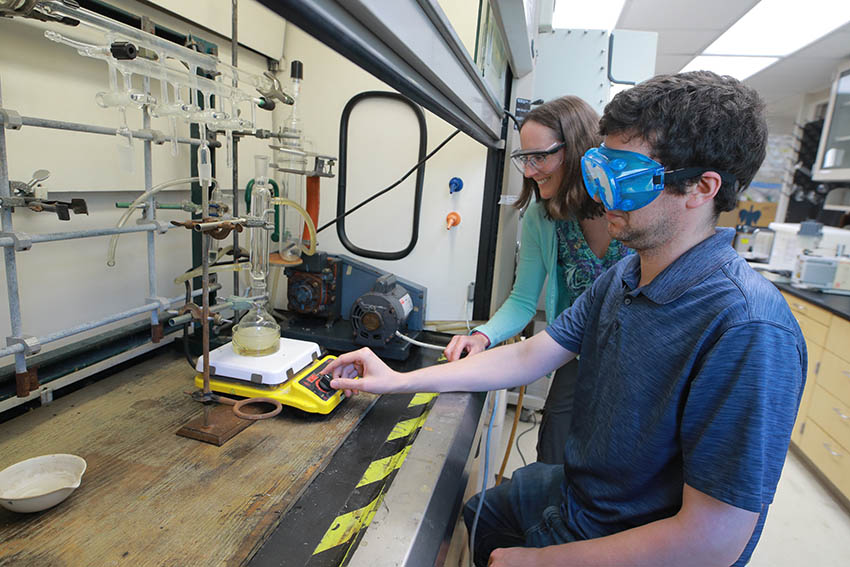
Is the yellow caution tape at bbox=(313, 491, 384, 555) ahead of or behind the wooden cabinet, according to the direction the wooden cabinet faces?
ahead

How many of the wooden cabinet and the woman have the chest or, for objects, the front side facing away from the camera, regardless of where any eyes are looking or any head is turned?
0

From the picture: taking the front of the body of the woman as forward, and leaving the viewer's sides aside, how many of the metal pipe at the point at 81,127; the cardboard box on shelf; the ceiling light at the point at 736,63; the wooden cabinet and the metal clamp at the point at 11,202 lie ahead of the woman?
2

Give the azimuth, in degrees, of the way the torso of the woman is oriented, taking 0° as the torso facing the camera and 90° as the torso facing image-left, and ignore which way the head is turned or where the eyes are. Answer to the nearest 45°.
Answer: approximately 45°

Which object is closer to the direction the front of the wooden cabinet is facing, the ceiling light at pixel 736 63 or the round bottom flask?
the round bottom flask

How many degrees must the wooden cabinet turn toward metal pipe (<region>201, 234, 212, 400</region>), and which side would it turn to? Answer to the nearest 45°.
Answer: approximately 45° to its left

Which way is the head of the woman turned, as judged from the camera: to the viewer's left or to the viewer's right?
to the viewer's left

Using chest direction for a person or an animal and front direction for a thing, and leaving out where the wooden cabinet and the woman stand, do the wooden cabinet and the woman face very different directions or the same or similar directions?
same or similar directions

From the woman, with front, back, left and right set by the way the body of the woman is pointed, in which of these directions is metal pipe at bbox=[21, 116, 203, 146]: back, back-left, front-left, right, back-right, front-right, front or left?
front

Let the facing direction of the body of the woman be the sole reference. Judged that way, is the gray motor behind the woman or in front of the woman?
in front

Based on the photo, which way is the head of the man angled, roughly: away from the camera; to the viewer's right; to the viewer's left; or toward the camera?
to the viewer's left

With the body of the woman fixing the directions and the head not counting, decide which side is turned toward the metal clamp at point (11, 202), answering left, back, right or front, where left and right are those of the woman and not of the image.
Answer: front

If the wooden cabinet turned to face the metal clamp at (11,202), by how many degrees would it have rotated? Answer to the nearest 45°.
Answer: approximately 45° to its left

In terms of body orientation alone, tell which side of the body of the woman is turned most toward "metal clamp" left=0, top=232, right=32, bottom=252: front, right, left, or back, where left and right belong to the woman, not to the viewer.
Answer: front

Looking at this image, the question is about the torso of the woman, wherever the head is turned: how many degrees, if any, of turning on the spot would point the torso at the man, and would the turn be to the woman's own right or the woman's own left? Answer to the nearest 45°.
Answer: approximately 45° to the woman's own left

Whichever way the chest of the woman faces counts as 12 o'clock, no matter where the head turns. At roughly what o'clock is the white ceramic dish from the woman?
The white ceramic dish is roughly at 12 o'clock from the woman.

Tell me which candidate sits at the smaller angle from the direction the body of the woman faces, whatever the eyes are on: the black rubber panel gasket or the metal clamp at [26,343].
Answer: the metal clamp

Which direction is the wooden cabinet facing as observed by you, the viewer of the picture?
facing the viewer and to the left of the viewer

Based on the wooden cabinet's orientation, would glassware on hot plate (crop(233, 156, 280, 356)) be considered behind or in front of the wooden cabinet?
in front
